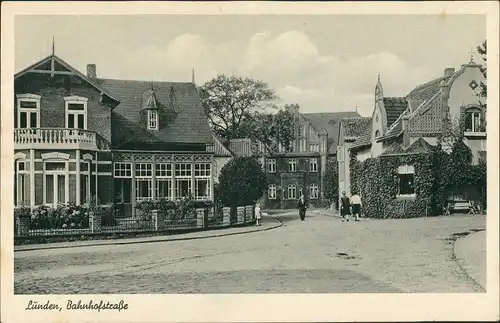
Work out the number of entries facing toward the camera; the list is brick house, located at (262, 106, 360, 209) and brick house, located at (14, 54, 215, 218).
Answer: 2

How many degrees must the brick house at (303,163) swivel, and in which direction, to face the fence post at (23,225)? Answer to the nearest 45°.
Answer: approximately 45° to its right

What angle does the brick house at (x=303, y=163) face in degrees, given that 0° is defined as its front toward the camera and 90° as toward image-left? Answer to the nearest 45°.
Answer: approximately 0°
